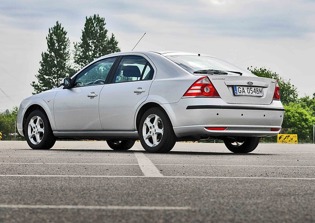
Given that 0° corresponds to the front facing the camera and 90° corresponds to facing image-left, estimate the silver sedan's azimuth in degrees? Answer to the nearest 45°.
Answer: approximately 135°
